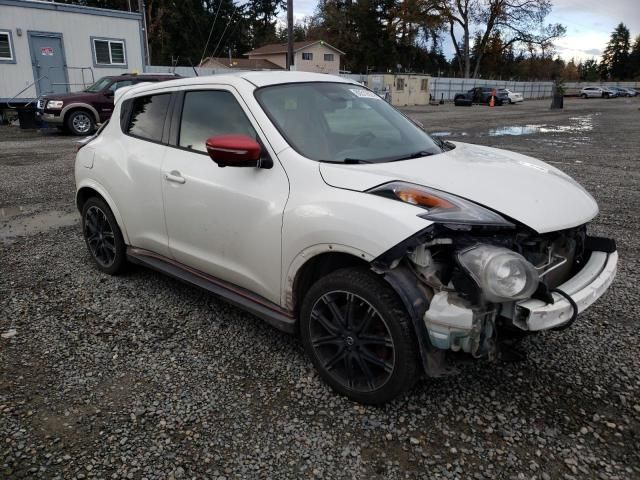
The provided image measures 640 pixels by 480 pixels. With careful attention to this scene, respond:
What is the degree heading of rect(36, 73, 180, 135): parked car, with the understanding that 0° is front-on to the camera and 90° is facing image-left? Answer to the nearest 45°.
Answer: approximately 45°

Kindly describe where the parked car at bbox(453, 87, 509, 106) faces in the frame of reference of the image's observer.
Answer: facing to the left of the viewer

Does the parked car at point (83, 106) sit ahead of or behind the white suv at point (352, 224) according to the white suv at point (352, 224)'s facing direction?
behind

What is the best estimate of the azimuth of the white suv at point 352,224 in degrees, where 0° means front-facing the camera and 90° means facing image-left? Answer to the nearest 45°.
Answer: approximately 315°

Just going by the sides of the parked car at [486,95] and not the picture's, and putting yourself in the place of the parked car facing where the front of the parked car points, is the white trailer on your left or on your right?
on your left

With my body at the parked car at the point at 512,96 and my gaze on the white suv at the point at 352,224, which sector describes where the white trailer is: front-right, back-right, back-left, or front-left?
front-right

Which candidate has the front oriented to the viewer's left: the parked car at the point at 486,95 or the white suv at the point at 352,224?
the parked car

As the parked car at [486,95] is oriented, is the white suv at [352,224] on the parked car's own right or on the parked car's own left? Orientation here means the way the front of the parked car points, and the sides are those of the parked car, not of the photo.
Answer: on the parked car's own left

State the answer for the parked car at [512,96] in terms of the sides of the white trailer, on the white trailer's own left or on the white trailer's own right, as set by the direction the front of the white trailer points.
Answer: on the white trailer's own left

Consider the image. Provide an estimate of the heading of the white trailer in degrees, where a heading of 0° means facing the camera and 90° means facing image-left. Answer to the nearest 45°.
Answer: approximately 0°

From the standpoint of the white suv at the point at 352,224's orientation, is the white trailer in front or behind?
behind

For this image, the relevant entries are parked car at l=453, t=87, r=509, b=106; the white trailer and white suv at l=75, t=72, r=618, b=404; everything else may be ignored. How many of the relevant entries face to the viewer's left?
1

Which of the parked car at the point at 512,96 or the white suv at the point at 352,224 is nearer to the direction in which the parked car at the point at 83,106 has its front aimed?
the white suv

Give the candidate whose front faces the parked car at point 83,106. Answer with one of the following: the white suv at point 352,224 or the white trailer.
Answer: the white trailer
